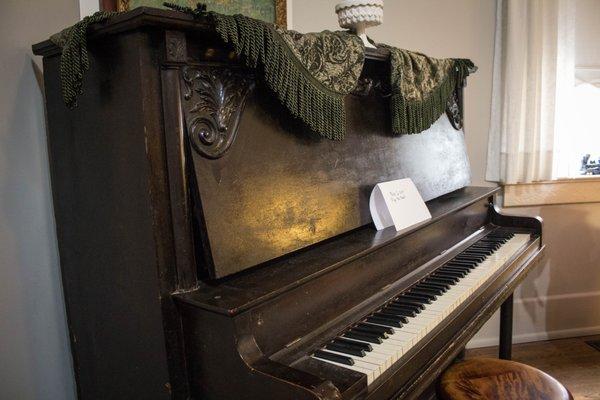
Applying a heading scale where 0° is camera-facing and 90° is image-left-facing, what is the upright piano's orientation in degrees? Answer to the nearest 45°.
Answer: approximately 315°

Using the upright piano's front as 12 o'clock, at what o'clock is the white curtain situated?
The white curtain is roughly at 9 o'clock from the upright piano.
